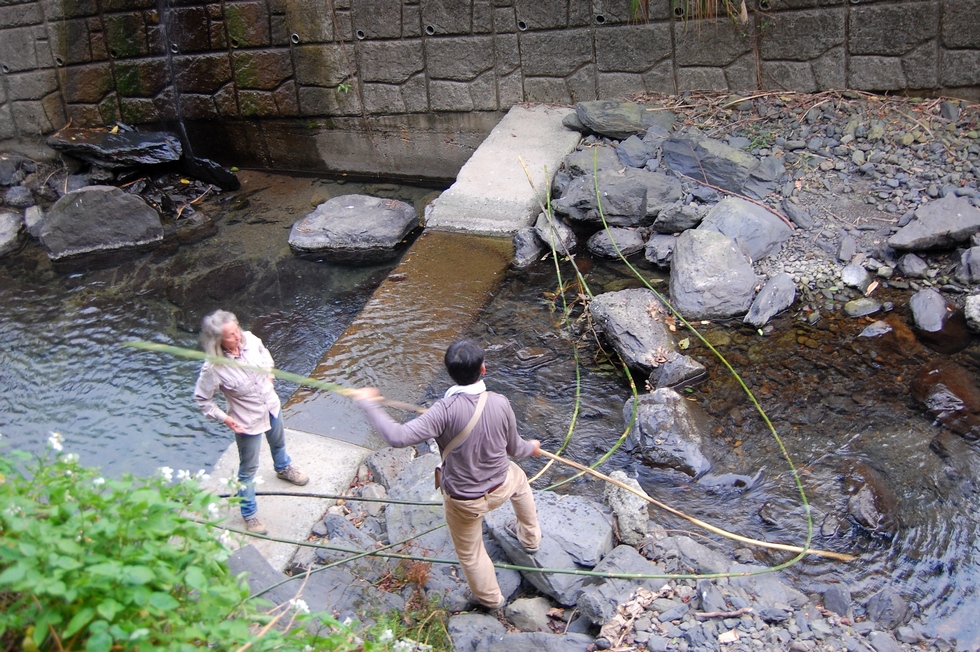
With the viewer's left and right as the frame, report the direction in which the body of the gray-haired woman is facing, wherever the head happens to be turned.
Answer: facing the viewer and to the right of the viewer

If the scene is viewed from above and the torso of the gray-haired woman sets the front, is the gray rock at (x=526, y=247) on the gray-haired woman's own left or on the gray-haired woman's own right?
on the gray-haired woman's own left

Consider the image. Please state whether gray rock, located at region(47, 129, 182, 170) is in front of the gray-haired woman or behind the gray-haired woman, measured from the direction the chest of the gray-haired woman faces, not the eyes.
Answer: behind

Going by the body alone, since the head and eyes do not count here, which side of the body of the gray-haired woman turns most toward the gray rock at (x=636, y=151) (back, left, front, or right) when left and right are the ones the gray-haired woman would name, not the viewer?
left

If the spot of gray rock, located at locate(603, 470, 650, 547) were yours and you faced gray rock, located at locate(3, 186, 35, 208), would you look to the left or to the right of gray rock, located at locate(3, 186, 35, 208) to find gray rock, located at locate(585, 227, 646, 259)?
right

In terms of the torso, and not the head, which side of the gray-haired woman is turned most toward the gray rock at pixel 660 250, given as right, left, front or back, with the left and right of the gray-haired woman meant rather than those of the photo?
left

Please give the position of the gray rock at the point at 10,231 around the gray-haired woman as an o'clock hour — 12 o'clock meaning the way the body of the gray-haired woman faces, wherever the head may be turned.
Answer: The gray rock is roughly at 7 o'clock from the gray-haired woman.

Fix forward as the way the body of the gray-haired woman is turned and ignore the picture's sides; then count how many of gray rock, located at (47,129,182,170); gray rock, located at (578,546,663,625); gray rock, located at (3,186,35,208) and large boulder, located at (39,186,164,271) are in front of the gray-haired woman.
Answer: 1
